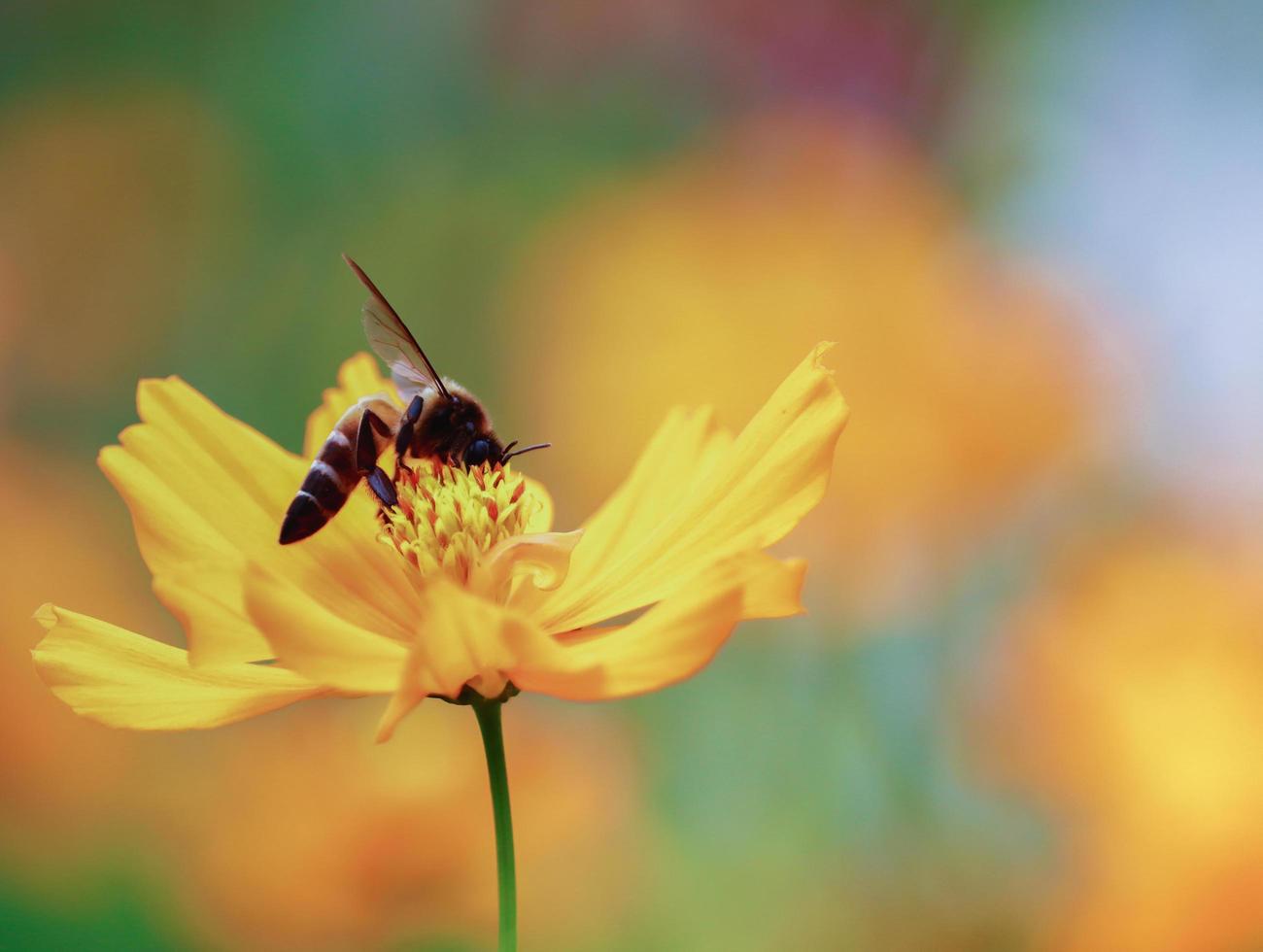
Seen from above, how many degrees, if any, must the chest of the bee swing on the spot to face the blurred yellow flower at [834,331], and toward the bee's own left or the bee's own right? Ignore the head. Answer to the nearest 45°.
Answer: approximately 45° to the bee's own left

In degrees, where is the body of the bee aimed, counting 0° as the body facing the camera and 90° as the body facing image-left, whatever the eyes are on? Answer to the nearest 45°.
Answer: approximately 270°

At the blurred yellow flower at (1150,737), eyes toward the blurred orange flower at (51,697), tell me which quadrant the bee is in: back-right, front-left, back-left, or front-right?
front-left
